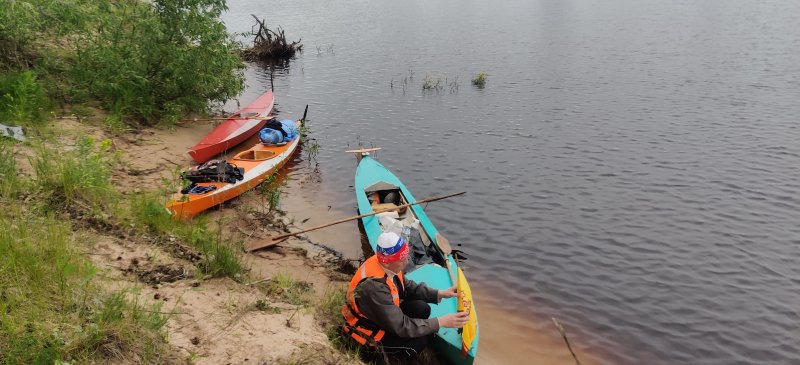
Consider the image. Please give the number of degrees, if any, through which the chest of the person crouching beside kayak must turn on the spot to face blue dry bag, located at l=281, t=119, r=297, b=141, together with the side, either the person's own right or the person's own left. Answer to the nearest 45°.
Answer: approximately 90° to the person's own left

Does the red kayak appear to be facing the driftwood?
no

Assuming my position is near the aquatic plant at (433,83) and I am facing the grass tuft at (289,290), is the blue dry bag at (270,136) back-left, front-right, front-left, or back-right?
front-right

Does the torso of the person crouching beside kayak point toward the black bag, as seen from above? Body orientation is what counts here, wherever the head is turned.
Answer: no

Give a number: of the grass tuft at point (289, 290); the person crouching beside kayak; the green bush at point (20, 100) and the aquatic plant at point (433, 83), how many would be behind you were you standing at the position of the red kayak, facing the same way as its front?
1

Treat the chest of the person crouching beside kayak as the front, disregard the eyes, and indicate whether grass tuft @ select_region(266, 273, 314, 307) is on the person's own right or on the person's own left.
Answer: on the person's own left

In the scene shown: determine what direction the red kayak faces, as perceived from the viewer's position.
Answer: facing the viewer and to the left of the viewer

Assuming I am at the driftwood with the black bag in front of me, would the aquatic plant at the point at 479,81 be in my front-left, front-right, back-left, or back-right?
front-left

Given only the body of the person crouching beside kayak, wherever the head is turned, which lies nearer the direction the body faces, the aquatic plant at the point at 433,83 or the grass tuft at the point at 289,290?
the aquatic plant

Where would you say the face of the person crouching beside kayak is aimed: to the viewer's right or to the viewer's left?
to the viewer's right
